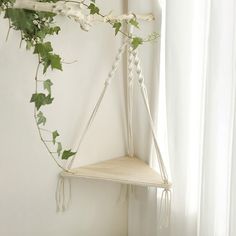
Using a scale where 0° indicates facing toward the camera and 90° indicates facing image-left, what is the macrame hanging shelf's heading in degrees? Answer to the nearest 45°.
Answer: approximately 0°
